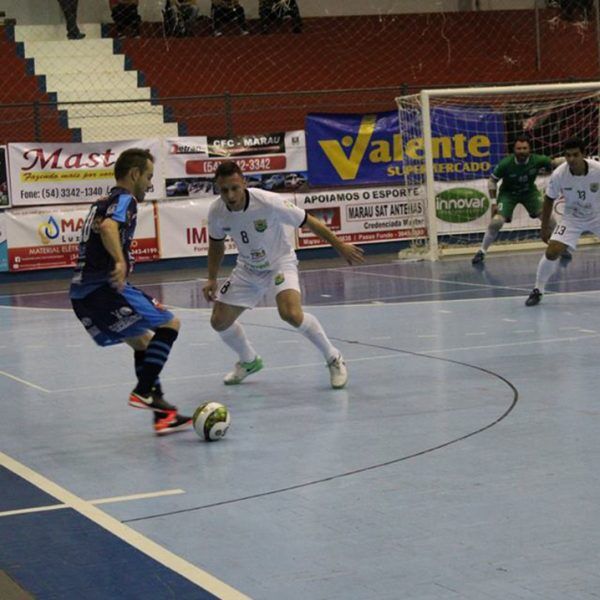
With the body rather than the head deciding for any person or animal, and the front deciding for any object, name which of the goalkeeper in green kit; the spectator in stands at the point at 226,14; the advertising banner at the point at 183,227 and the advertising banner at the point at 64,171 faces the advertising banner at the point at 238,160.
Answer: the spectator in stands

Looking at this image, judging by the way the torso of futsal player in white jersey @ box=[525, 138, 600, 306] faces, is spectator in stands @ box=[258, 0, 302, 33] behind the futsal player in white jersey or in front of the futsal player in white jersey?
behind

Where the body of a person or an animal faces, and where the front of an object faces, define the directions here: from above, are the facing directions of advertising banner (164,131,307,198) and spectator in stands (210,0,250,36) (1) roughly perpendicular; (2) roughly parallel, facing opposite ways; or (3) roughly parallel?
roughly parallel

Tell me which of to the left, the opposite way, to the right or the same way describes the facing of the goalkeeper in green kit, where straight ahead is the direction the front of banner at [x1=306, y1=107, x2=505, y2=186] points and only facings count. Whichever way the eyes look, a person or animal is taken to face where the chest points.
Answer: the same way

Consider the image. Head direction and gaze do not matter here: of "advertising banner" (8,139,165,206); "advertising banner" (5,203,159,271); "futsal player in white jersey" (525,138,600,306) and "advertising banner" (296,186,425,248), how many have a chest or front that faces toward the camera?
4

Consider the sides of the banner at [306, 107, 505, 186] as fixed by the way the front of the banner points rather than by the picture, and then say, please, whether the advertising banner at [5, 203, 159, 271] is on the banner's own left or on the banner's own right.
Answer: on the banner's own right

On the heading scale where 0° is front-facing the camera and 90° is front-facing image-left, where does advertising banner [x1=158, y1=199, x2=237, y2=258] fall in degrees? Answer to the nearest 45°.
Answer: approximately 0°

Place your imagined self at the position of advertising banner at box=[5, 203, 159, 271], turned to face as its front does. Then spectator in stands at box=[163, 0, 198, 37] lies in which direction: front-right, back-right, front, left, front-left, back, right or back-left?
back-left

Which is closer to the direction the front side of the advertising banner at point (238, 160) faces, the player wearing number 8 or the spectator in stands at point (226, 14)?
the player wearing number 8

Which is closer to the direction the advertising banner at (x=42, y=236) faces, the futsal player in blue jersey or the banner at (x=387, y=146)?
the futsal player in blue jersey

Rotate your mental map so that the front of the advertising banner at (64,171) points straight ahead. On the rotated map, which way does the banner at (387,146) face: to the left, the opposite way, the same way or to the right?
the same way

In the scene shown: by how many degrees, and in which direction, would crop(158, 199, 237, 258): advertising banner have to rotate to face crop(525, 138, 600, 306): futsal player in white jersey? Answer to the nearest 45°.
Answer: approximately 45° to its left

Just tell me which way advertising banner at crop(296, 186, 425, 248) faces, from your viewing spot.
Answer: facing the viewer

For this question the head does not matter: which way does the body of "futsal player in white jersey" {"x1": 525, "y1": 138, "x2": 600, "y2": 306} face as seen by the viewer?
toward the camera

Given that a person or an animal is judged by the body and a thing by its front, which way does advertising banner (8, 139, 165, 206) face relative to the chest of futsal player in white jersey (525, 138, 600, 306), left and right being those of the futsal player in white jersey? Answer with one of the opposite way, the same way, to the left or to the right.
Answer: the same way

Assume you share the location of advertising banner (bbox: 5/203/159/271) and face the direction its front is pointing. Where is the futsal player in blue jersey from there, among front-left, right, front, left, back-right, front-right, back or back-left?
front

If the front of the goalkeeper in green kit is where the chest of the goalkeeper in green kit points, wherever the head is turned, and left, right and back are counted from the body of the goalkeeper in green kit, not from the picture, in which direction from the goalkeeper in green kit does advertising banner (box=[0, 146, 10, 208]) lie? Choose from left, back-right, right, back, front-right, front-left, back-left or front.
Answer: right

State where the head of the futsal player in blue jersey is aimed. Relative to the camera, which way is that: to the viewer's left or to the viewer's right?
to the viewer's right

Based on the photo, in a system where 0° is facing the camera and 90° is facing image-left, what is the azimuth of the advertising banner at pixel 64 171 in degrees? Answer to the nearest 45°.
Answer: approximately 0°

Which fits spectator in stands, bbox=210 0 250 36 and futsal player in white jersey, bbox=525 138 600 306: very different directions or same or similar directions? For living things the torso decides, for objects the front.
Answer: same or similar directions
